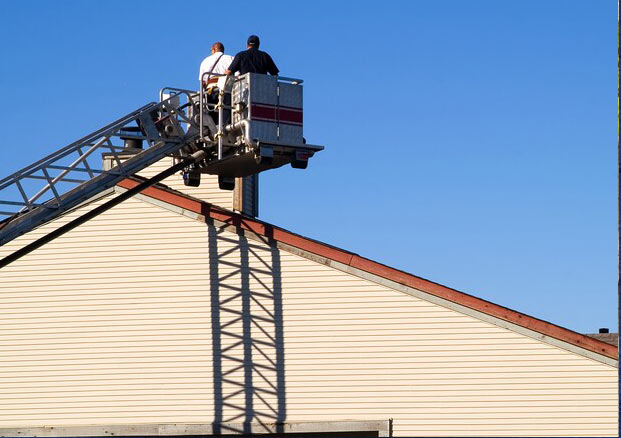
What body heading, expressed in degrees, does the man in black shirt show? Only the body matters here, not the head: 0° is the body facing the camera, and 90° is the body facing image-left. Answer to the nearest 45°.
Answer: approximately 180°

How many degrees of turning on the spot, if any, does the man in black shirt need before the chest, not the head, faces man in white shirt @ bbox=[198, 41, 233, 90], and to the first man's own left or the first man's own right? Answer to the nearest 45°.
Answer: approximately 45° to the first man's own left
